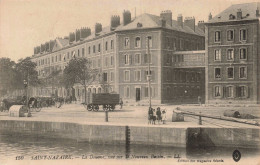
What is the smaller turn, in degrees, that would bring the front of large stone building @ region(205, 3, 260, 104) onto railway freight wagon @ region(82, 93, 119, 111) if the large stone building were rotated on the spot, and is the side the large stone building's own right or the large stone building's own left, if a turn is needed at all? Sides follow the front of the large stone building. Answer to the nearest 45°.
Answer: approximately 45° to the large stone building's own right

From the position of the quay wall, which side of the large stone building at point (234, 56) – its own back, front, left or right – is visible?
front

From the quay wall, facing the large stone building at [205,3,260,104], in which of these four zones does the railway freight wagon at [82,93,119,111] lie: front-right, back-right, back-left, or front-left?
front-left

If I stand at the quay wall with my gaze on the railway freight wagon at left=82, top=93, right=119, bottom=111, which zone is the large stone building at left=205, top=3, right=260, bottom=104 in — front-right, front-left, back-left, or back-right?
front-right

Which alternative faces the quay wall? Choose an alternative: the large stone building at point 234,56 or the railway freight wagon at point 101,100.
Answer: the large stone building

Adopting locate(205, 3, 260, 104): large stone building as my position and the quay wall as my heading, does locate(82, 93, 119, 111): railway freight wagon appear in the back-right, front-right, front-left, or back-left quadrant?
front-right

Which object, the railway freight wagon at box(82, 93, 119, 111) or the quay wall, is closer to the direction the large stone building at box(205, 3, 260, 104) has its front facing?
the quay wall

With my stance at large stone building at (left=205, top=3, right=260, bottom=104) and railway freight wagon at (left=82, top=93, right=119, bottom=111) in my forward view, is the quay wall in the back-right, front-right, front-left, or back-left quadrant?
front-left

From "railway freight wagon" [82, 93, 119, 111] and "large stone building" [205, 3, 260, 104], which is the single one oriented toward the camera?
the large stone building

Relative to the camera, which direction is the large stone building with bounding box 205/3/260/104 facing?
toward the camera
